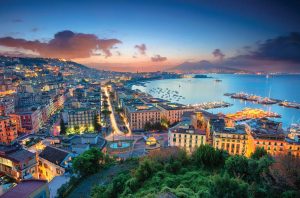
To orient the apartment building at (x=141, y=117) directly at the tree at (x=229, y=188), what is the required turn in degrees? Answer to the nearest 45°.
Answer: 0° — it already faces it

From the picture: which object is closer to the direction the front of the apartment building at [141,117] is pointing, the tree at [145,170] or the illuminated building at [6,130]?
the tree

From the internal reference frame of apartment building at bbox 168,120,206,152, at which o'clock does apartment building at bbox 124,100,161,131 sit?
apartment building at bbox 124,100,161,131 is roughly at 5 o'clock from apartment building at bbox 168,120,206,152.

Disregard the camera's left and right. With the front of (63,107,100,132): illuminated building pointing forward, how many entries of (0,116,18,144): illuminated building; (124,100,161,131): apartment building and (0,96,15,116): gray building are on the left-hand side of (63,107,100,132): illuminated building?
1

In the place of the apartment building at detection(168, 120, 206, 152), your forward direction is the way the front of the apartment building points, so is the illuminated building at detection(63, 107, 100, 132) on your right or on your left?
on your right

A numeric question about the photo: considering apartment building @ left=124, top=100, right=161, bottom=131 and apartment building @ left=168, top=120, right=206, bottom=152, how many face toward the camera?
2

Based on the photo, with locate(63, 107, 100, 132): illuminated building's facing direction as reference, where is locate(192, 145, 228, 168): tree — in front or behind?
in front

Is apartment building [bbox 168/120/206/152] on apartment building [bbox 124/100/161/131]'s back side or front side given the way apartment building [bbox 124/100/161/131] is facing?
on the front side

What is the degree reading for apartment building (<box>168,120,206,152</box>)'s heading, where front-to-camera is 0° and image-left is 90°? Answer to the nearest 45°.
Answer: approximately 0°

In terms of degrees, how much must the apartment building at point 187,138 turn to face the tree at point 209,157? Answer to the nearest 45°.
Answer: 0° — it already faces it

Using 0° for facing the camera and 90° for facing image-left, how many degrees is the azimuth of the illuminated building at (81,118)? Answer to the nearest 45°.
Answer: approximately 0°

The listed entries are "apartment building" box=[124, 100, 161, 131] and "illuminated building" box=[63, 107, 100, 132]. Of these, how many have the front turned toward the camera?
2
